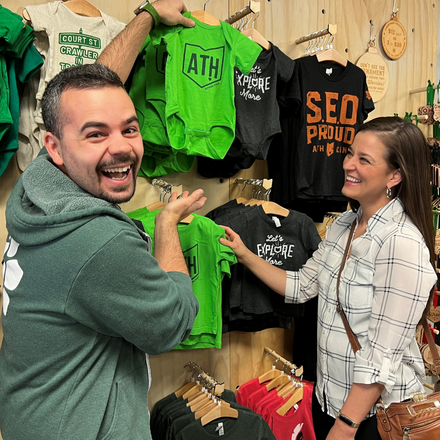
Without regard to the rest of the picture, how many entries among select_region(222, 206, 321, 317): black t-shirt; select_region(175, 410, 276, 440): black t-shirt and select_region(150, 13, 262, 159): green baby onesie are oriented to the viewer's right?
0

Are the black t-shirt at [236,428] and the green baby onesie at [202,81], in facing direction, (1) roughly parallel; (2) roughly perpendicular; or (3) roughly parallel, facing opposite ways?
roughly parallel

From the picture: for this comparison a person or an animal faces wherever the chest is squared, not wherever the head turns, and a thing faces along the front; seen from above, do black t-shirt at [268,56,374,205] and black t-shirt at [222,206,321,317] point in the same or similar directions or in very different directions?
same or similar directions

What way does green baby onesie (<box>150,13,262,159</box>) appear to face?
toward the camera

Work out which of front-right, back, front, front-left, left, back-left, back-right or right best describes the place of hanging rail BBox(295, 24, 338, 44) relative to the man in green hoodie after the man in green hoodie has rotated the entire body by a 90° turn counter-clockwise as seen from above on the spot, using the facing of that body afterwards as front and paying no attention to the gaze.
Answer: front-right

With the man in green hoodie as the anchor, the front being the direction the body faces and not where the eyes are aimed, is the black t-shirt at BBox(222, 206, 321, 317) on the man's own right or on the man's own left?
on the man's own left

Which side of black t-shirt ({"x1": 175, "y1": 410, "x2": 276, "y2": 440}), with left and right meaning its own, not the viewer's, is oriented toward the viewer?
front

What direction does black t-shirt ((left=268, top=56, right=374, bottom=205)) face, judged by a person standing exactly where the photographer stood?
facing the viewer

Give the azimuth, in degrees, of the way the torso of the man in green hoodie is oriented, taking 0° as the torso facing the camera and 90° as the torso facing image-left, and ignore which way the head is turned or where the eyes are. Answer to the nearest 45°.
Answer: approximately 270°

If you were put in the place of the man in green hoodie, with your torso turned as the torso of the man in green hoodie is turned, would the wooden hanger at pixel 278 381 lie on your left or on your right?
on your left
